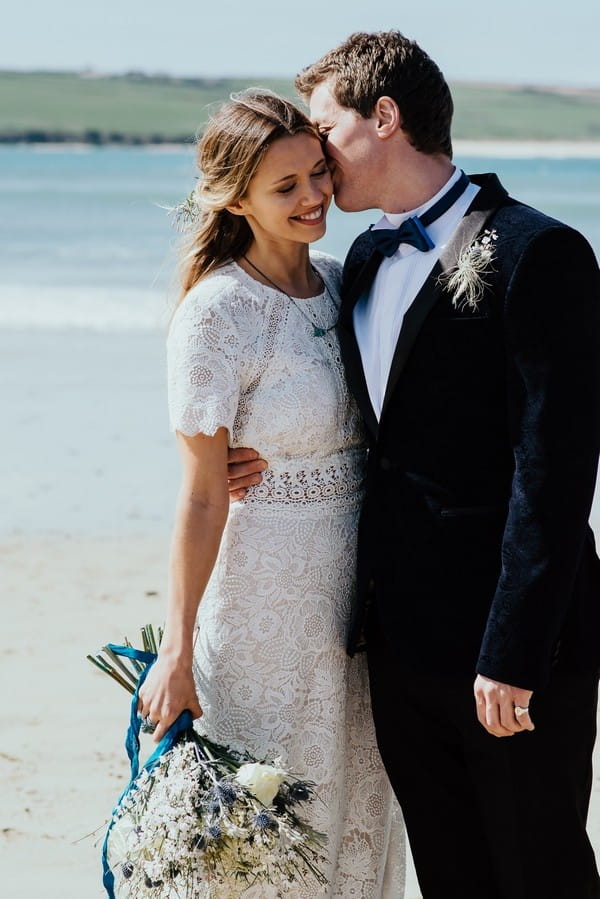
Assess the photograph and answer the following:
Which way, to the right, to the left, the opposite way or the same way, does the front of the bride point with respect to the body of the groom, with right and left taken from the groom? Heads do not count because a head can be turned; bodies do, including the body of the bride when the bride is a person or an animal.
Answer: to the left

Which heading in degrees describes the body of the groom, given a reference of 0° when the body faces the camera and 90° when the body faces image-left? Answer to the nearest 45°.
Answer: approximately 45°

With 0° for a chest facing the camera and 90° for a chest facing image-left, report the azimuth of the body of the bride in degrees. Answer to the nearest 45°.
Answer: approximately 315°

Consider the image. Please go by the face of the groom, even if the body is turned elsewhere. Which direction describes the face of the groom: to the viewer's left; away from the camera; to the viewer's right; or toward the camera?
to the viewer's left

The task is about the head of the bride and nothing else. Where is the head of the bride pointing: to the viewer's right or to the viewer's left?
to the viewer's right
